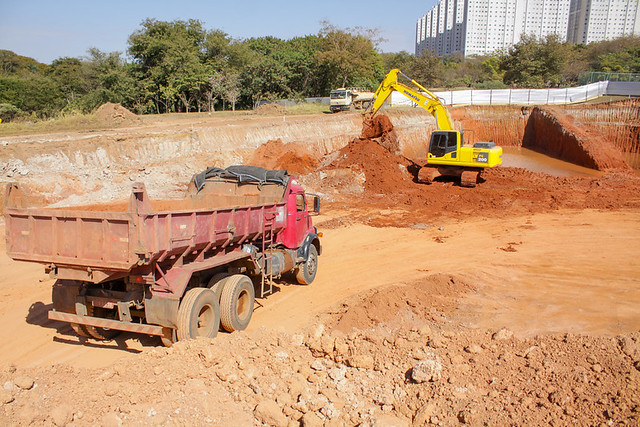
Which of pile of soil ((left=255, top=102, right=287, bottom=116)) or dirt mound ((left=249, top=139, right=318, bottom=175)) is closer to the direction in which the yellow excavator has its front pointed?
the dirt mound

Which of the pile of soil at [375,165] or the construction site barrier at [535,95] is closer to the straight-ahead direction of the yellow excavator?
the pile of soil

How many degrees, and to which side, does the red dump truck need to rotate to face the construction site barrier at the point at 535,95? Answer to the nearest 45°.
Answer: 0° — it already faces it

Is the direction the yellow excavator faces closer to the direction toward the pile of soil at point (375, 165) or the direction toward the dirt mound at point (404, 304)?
the pile of soil

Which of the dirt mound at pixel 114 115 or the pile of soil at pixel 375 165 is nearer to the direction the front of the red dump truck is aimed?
the pile of soil

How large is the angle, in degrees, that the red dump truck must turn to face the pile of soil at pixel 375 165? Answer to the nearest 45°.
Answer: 0° — it already faces it

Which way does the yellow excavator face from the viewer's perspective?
to the viewer's left

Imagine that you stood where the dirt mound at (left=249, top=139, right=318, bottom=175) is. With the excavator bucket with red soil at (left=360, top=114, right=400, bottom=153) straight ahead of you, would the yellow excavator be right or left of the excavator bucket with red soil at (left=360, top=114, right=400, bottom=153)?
right

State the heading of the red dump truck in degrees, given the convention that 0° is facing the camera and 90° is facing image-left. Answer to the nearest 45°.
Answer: approximately 225°

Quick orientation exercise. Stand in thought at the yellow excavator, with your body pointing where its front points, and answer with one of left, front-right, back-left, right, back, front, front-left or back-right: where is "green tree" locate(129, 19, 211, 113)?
front-right

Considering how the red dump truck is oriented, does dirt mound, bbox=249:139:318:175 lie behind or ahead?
ahead

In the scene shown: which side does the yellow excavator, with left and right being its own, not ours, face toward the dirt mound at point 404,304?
left

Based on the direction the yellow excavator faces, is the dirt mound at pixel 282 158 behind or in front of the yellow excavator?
in front

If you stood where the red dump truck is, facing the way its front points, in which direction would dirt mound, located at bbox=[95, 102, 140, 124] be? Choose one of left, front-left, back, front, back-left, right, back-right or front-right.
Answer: front-left
